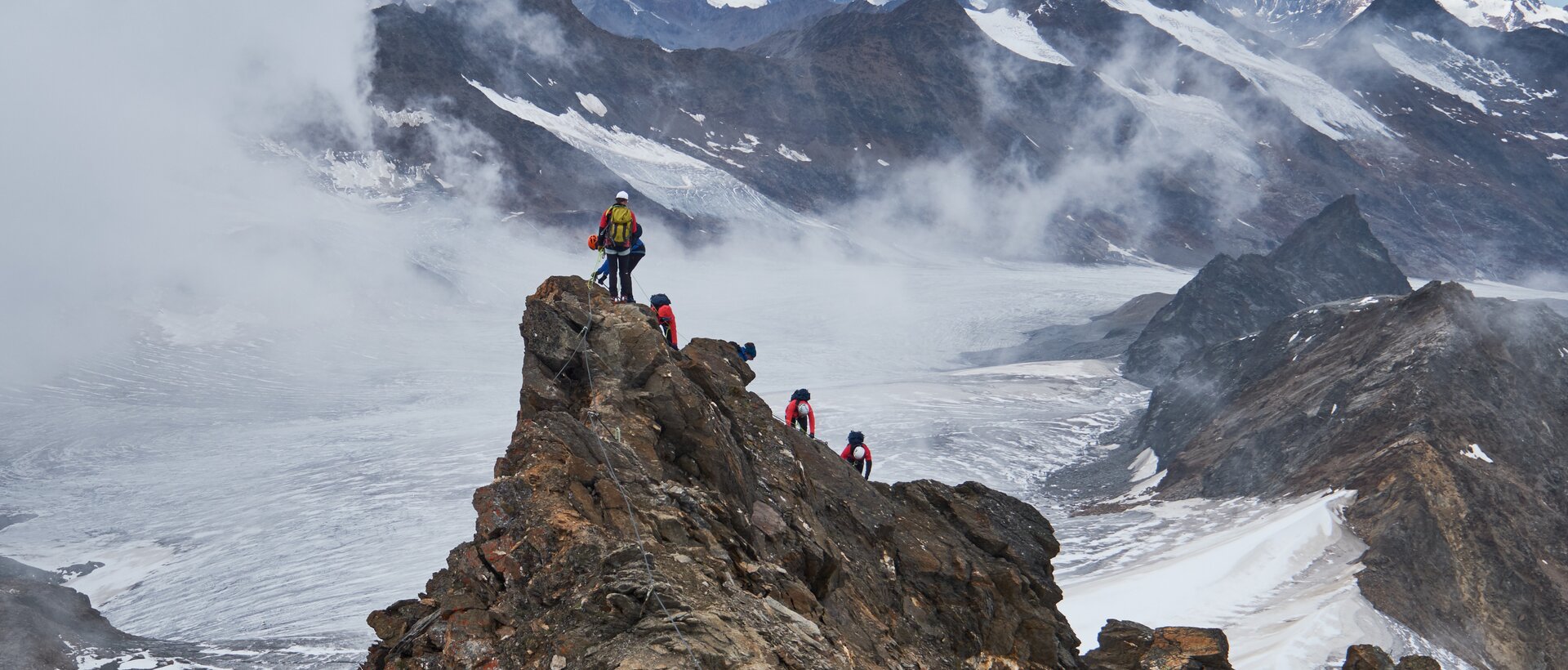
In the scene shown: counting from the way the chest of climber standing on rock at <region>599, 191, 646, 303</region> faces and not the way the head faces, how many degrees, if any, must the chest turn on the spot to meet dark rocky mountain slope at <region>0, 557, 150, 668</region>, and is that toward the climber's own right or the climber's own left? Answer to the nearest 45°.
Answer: approximately 45° to the climber's own left

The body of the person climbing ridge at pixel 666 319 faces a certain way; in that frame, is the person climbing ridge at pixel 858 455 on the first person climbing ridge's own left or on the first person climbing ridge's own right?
on the first person climbing ridge's own right

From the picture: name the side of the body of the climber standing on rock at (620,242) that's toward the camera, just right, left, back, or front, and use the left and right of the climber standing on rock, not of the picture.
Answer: back

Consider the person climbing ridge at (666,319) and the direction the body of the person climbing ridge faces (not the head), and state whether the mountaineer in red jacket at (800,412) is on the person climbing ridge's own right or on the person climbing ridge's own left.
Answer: on the person climbing ridge's own right
